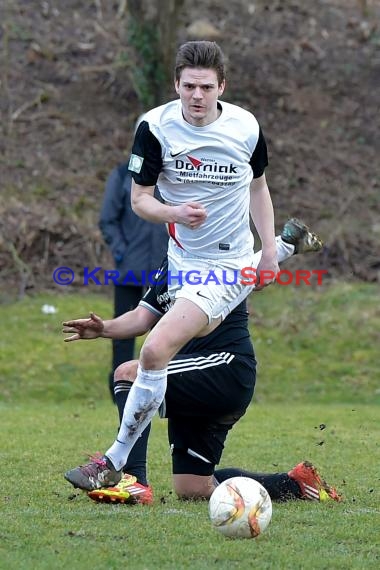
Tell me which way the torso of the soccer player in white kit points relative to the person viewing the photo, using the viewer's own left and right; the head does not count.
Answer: facing the viewer

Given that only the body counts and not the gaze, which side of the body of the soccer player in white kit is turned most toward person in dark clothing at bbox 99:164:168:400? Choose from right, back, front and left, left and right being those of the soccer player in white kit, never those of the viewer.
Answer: back

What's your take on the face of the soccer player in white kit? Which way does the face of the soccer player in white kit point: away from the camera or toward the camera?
toward the camera
